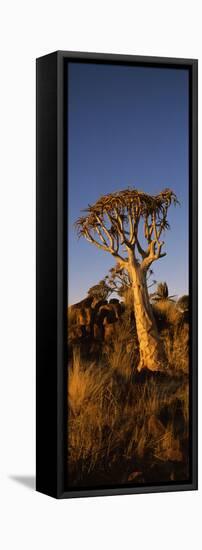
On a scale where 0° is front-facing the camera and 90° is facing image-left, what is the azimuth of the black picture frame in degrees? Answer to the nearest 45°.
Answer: approximately 315°
